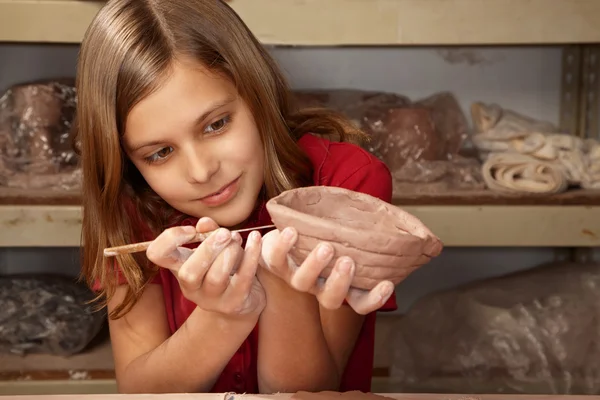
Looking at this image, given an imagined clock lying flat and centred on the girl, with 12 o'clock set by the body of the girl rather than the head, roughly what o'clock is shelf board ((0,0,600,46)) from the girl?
The shelf board is roughly at 7 o'clock from the girl.

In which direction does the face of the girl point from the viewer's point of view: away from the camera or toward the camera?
toward the camera

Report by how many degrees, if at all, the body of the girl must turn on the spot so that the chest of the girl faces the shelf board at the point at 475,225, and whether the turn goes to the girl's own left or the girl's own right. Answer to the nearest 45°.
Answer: approximately 135° to the girl's own left

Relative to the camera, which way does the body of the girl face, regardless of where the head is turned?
toward the camera
